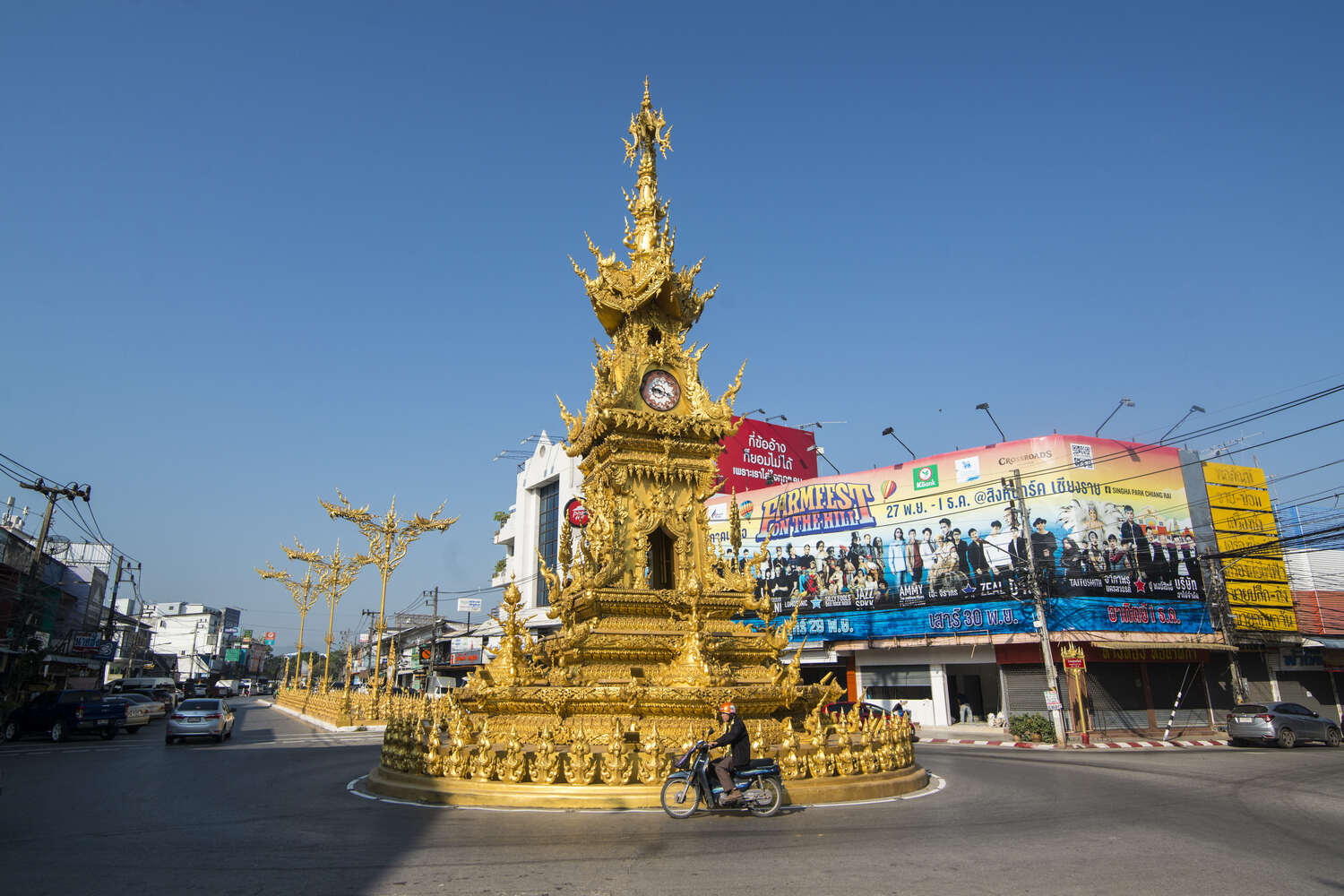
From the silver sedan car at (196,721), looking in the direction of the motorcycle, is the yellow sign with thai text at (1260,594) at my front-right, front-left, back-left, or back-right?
front-left

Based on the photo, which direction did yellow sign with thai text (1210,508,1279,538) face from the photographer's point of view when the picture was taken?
facing the viewer

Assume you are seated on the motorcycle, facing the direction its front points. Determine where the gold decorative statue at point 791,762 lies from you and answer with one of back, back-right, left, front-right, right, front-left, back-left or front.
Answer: back-right

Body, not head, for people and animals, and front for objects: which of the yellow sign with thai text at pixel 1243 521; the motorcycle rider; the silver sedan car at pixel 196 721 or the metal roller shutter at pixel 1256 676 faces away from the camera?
the silver sedan car

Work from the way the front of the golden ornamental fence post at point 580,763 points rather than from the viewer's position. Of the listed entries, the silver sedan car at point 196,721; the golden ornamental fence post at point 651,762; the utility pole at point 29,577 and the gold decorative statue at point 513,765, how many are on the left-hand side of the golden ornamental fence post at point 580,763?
1

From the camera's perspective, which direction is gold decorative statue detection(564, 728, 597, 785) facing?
toward the camera

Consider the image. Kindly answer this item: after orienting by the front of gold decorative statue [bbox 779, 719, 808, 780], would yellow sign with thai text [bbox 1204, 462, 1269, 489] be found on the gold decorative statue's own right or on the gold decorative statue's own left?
on the gold decorative statue's own left

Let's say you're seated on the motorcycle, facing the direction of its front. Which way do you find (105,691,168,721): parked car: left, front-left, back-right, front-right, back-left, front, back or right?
front-right

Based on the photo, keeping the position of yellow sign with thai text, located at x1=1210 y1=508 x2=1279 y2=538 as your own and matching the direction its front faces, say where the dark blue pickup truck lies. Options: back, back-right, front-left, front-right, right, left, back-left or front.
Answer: front-right

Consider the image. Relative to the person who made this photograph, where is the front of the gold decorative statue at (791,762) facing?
facing the viewer and to the right of the viewer

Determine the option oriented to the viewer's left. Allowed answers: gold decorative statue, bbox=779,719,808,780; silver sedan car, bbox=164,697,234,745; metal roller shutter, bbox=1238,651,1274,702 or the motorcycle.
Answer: the motorcycle

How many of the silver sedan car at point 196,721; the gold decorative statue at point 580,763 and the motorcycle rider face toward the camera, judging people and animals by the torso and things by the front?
1

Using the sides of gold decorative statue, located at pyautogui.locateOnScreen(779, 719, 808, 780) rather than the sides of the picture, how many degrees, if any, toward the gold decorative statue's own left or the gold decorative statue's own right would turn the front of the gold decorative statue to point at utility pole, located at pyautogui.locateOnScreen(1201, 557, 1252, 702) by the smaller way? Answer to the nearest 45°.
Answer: approximately 90° to the gold decorative statue's own left

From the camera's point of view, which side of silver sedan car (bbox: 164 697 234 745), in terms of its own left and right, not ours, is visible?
back

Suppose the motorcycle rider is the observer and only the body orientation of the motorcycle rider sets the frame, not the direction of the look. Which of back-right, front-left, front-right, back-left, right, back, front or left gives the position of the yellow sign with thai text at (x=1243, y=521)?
back-right

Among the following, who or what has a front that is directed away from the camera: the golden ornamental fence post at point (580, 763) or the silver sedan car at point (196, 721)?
the silver sedan car

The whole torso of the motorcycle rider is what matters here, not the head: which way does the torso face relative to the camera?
to the viewer's left
